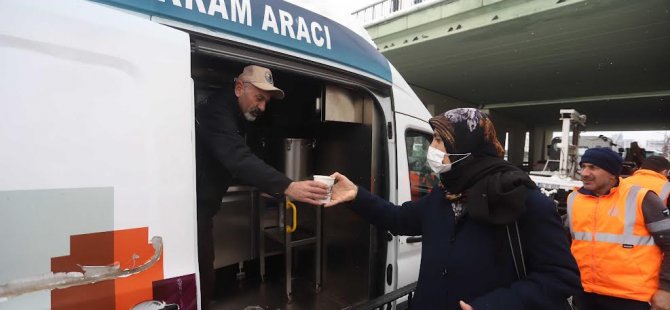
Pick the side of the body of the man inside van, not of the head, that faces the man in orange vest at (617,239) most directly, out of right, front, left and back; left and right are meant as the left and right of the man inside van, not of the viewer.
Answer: front

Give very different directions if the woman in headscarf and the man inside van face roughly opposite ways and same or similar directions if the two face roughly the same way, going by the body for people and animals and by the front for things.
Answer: very different directions

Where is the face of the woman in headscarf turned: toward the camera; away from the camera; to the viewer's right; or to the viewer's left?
to the viewer's left

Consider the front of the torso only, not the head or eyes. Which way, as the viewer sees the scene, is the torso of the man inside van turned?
to the viewer's right

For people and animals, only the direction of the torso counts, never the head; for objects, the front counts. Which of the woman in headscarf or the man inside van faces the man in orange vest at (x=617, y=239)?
the man inside van

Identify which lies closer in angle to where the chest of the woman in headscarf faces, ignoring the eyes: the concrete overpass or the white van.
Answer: the white van

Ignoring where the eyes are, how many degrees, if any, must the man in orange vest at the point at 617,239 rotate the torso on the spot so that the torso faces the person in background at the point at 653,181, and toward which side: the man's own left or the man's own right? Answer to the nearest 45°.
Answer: approximately 135° to the man's own right

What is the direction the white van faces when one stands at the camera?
facing away from the viewer and to the right of the viewer

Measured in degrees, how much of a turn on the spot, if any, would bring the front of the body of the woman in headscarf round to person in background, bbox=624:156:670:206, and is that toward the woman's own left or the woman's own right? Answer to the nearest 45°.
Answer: approximately 180°

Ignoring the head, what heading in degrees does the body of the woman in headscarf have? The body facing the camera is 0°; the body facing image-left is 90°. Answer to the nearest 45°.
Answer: approximately 45°
